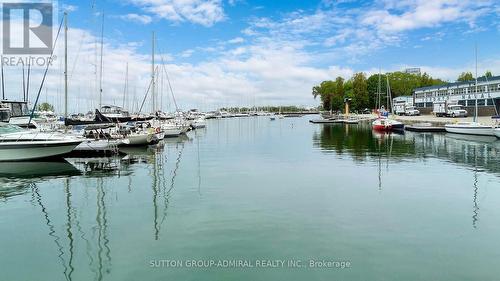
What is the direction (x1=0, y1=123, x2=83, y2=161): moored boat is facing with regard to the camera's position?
facing to the right of the viewer
